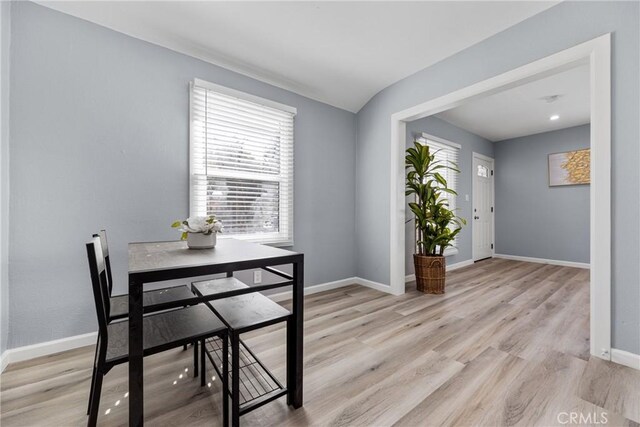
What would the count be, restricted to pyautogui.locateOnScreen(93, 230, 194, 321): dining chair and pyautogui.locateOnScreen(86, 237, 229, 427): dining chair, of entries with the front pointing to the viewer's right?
2

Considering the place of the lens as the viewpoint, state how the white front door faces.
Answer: facing the viewer and to the right of the viewer

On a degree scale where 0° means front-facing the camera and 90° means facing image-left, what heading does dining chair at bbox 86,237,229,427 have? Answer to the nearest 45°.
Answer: approximately 270°

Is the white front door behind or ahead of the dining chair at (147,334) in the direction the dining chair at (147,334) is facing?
ahead

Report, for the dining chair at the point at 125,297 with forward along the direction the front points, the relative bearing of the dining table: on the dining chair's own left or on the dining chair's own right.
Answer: on the dining chair's own right

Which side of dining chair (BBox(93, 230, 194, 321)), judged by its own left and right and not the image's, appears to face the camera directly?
right

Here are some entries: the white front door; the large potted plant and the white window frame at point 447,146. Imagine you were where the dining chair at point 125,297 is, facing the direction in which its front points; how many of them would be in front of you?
3

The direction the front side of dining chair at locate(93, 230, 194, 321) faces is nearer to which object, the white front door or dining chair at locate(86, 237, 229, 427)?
the white front door

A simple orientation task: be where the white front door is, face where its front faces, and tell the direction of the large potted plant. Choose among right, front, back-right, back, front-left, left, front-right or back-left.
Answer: front-right

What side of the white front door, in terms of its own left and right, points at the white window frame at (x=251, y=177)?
right

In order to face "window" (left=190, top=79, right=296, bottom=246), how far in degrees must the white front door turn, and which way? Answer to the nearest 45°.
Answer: approximately 90° to its right
